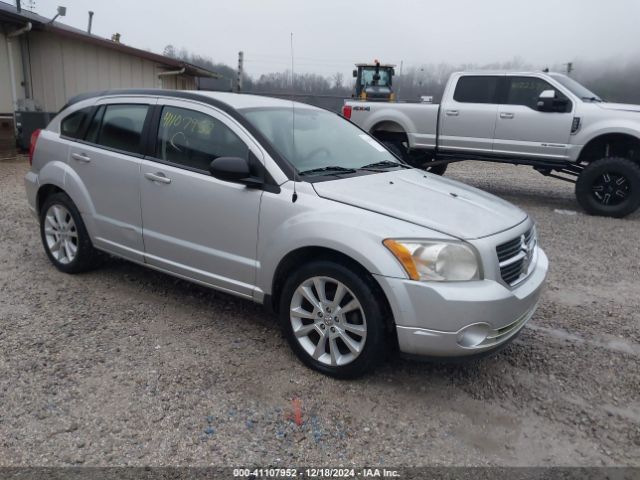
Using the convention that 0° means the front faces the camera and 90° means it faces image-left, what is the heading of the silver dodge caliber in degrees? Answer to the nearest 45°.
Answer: approximately 315°

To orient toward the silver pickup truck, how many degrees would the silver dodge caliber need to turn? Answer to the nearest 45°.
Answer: approximately 90° to its left

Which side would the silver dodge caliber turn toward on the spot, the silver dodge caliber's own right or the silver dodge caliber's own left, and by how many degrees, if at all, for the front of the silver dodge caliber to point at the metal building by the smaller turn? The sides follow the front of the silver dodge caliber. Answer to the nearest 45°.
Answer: approximately 180°
